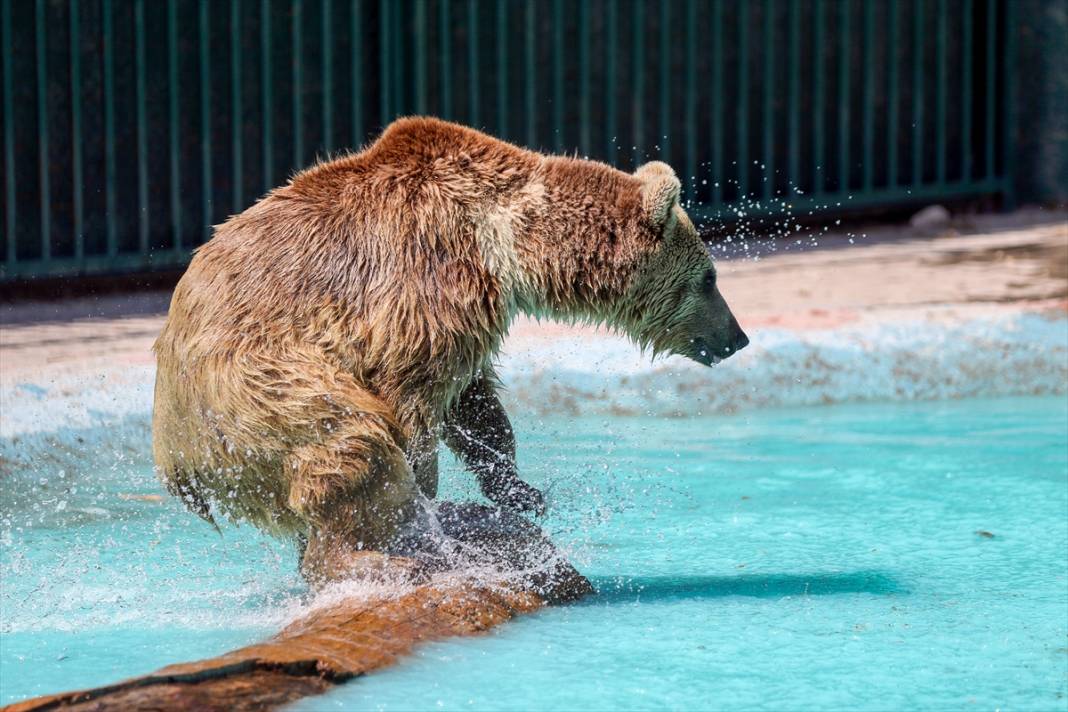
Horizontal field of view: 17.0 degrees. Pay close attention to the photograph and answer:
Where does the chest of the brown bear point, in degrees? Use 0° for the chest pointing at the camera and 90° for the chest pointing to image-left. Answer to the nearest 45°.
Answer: approximately 270°

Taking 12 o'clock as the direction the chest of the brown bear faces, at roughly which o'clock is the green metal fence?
The green metal fence is roughly at 9 o'clock from the brown bear.
